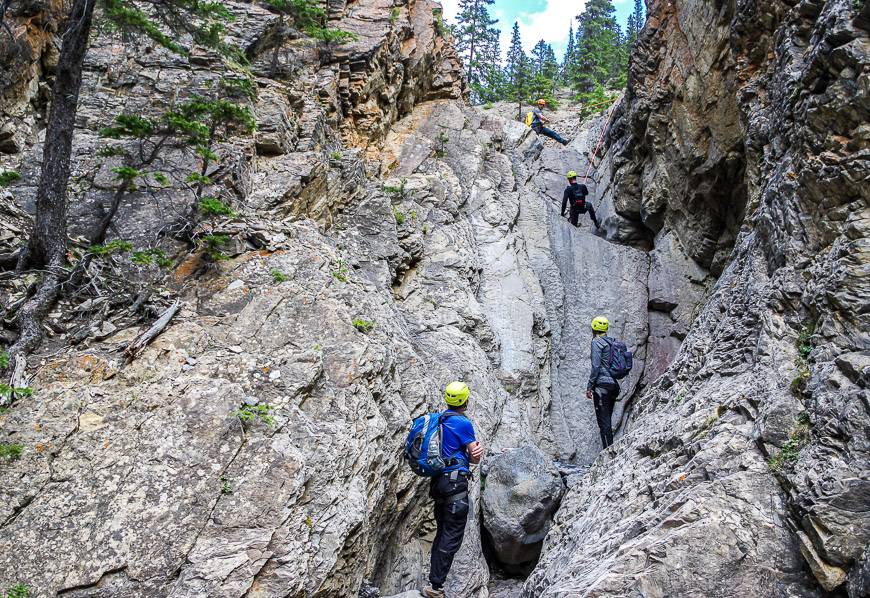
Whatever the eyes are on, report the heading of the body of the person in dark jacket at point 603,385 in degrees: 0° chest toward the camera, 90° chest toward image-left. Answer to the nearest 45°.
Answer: approximately 90°

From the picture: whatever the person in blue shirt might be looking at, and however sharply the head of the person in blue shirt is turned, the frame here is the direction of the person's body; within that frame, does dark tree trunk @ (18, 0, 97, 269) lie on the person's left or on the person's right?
on the person's left

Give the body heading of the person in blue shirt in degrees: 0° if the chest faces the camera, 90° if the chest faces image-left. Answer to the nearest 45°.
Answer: approximately 225°

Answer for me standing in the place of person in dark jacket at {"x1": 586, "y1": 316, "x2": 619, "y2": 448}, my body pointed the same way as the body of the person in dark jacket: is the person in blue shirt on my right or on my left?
on my left

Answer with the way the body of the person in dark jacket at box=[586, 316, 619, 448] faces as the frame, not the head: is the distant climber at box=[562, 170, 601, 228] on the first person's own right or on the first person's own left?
on the first person's own right

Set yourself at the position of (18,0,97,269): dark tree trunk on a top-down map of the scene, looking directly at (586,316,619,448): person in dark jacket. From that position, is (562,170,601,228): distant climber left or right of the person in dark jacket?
left

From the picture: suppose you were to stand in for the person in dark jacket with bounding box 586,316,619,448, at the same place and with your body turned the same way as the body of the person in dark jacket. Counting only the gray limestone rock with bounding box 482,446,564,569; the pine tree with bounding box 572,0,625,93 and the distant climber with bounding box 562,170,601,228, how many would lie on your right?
2

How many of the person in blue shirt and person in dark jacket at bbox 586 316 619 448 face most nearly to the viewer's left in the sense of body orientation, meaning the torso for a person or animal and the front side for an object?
1

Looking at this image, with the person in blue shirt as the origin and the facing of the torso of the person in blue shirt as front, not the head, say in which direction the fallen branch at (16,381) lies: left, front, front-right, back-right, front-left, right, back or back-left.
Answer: back-left

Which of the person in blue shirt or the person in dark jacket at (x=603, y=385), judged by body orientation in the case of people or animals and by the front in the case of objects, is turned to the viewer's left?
the person in dark jacket
